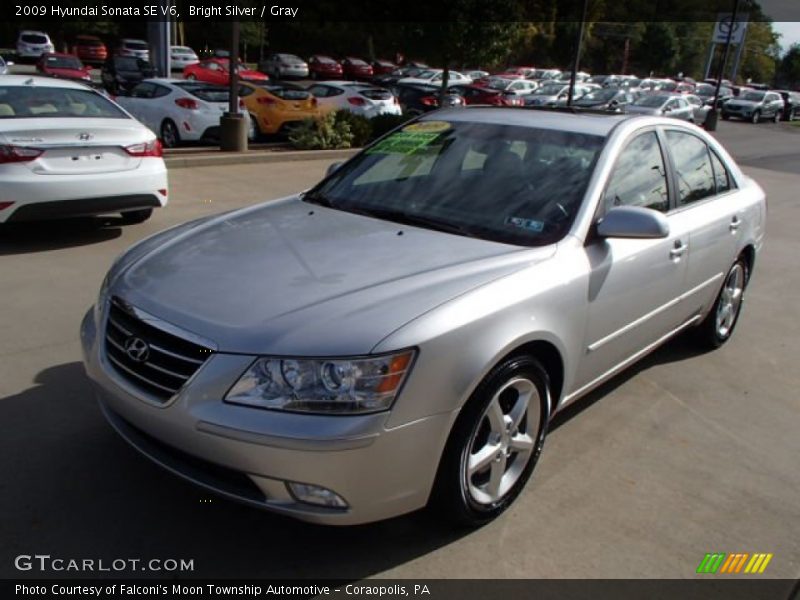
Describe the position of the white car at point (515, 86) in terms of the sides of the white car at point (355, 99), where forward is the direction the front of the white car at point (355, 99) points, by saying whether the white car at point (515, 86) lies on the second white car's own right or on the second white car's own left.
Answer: on the second white car's own right

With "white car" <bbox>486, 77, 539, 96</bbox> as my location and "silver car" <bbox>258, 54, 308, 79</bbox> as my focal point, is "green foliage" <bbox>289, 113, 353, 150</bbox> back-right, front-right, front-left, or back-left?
back-left

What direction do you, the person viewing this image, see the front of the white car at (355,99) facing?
facing away from the viewer and to the left of the viewer

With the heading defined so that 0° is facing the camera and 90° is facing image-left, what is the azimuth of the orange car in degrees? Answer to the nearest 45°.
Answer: approximately 135°

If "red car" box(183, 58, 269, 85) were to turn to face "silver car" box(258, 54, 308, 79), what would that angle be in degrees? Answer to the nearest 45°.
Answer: approximately 135° to its left

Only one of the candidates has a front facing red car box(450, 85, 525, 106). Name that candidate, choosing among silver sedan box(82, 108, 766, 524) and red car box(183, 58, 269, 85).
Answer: red car box(183, 58, 269, 85)

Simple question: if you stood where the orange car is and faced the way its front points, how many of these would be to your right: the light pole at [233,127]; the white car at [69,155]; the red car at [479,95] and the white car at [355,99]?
2

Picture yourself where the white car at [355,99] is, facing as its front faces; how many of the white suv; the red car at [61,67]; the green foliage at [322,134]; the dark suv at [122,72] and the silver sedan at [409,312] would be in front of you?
3
